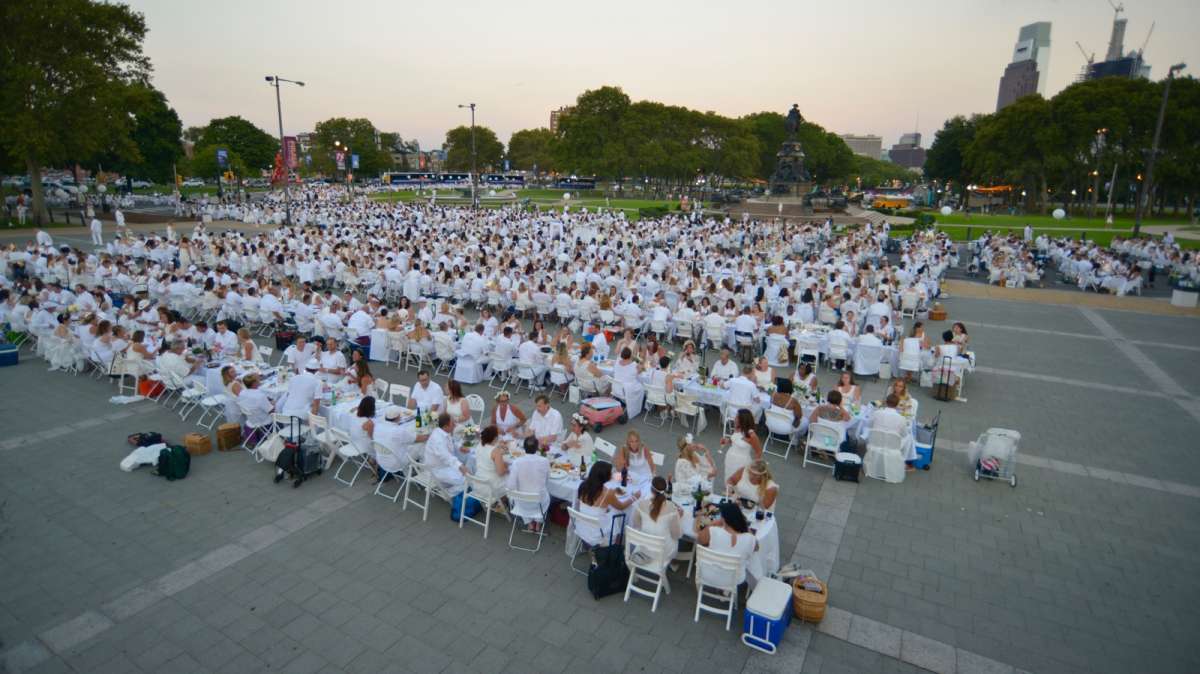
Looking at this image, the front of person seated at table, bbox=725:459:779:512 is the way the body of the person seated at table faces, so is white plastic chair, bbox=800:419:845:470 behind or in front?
behind

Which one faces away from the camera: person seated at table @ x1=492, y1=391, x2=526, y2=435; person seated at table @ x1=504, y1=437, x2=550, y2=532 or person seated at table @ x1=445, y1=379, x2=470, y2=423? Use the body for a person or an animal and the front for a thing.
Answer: person seated at table @ x1=504, y1=437, x2=550, y2=532

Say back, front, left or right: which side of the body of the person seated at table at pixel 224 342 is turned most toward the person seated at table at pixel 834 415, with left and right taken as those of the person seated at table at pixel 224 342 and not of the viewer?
left

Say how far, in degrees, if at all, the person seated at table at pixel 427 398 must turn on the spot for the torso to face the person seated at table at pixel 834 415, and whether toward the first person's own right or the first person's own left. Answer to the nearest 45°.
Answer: approximately 90° to the first person's own left

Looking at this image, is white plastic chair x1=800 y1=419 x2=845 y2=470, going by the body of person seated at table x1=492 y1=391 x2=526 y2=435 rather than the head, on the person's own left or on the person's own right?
on the person's own left

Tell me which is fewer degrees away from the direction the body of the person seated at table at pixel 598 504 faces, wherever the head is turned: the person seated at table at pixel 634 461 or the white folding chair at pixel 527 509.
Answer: the person seated at table

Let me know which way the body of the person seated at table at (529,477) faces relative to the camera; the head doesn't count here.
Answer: away from the camera

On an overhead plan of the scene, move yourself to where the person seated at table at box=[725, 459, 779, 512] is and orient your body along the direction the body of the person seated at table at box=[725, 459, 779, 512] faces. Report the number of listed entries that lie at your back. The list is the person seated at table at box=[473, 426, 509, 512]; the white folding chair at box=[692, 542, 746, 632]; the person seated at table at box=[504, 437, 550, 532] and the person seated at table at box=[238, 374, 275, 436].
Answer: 0

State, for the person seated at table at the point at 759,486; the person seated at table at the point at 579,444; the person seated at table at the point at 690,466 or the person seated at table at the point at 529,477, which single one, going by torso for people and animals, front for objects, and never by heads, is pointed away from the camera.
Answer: the person seated at table at the point at 529,477

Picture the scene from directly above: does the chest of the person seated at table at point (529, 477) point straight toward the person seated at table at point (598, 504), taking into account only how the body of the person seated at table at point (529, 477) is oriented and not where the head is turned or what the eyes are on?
no

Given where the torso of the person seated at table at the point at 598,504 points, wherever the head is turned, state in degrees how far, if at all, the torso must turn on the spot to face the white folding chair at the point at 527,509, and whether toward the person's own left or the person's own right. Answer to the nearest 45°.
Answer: approximately 90° to the person's own left

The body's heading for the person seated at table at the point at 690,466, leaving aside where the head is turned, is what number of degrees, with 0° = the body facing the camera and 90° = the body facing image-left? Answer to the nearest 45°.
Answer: approximately 45°

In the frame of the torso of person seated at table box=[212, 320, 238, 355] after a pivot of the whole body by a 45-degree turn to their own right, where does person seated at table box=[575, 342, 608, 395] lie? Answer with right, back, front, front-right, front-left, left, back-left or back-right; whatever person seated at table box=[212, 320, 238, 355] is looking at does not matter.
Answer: back-left

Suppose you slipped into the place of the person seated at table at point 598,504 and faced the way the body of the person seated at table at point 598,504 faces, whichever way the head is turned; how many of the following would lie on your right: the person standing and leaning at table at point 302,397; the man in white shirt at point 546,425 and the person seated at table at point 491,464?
0

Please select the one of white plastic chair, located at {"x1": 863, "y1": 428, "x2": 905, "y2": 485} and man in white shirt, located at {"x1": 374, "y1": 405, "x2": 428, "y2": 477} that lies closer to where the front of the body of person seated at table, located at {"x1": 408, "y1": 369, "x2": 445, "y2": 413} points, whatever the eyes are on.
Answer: the man in white shirt

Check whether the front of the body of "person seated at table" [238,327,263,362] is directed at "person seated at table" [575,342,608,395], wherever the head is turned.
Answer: no

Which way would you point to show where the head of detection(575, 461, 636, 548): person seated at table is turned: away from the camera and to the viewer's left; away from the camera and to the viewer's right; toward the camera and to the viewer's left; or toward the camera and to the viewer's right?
away from the camera and to the viewer's right

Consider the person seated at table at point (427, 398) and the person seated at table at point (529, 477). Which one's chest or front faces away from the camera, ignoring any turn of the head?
the person seated at table at point (529, 477)

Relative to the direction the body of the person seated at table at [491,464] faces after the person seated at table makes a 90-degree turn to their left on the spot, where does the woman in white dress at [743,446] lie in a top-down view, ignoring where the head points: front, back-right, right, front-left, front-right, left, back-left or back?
back-right
